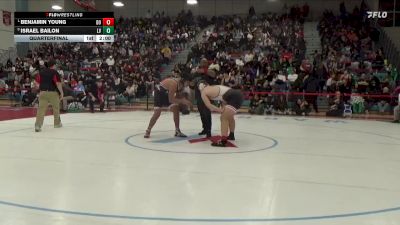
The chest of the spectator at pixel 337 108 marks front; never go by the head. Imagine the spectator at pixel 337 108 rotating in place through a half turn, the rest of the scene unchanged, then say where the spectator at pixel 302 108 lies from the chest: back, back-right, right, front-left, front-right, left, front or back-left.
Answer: back-left

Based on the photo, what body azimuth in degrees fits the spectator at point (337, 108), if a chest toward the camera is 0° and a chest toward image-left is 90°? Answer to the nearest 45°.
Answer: approximately 45°

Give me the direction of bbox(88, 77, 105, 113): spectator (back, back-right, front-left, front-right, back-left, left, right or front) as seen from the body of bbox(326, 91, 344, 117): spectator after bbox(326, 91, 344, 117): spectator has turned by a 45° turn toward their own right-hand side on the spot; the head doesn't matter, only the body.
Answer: front

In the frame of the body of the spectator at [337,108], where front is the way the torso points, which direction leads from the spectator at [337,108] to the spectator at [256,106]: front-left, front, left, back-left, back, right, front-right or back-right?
front-right

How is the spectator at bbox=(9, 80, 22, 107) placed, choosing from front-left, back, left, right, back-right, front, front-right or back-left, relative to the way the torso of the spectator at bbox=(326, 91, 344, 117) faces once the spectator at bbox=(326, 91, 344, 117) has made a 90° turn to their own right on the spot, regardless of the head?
front-left

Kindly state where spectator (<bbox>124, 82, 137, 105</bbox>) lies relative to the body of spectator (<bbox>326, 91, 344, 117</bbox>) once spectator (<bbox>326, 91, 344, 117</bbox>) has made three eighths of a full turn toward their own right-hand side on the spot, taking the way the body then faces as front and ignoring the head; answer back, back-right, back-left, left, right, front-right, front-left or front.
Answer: left
